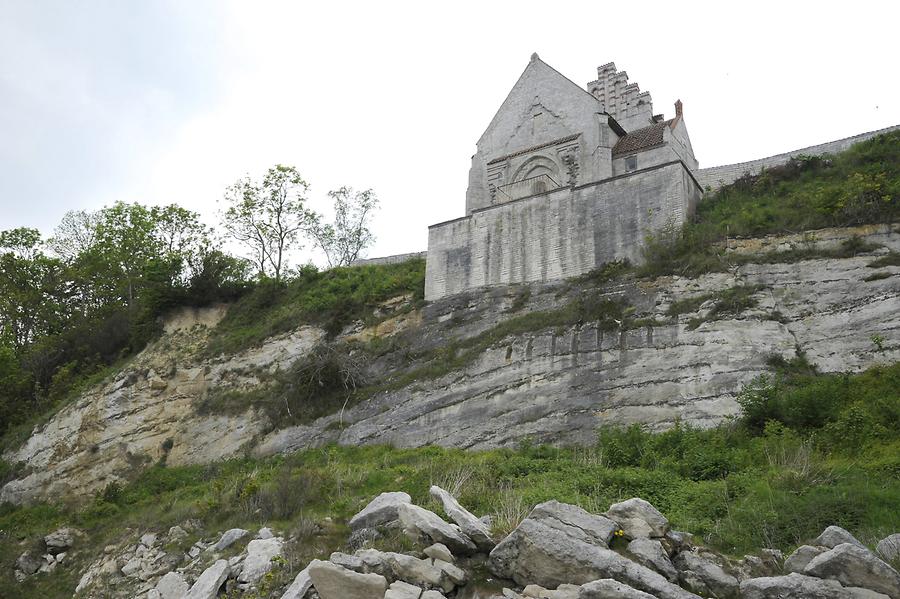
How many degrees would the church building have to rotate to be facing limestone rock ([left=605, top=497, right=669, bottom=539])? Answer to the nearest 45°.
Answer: approximately 45° to its left

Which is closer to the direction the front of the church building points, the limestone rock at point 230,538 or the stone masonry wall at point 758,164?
the limestone rock

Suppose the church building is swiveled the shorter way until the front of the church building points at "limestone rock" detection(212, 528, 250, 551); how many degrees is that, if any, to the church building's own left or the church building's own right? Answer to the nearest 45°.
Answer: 0° — it already faces it

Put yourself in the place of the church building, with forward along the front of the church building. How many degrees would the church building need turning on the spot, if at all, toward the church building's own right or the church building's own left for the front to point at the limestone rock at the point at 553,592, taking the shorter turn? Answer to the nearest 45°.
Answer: approximately 45° to the church building's own left

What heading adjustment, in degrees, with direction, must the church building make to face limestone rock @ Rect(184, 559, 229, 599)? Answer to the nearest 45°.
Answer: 0° — it already faces it

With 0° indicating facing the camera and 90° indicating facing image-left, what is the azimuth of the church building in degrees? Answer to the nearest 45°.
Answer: approximately 45°

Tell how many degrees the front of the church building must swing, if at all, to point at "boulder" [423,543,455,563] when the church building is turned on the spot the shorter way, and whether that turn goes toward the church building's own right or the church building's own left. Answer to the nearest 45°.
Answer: approximately 45° to the church building's own left

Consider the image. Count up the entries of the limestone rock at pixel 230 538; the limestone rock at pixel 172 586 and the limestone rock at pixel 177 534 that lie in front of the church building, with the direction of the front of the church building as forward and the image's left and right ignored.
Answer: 3

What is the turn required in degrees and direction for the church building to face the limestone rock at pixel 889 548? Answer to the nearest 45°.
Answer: approximately 45° to its left
